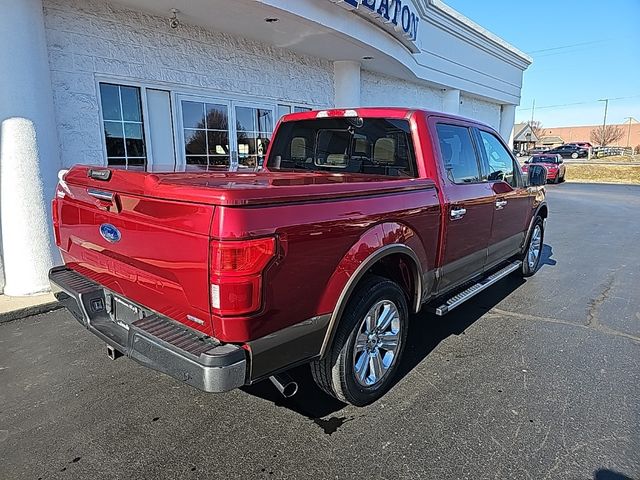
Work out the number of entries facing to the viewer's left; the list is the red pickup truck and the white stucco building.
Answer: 0

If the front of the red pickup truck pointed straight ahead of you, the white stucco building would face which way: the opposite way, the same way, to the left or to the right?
to the right

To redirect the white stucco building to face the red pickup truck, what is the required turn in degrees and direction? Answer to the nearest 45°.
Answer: approximately 45° to its right

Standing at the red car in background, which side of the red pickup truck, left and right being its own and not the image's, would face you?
front

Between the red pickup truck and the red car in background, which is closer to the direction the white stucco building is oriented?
the red pickup truck

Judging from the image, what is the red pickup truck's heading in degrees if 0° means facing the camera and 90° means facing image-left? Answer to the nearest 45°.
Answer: approximately 225°

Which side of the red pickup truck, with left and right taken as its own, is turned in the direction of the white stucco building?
left

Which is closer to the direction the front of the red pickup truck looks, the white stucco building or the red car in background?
the red car in background

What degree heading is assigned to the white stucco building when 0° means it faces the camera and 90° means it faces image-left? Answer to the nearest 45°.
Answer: approximately 315°

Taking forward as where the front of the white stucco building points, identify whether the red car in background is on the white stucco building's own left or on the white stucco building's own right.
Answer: on the white stucco building's own left
